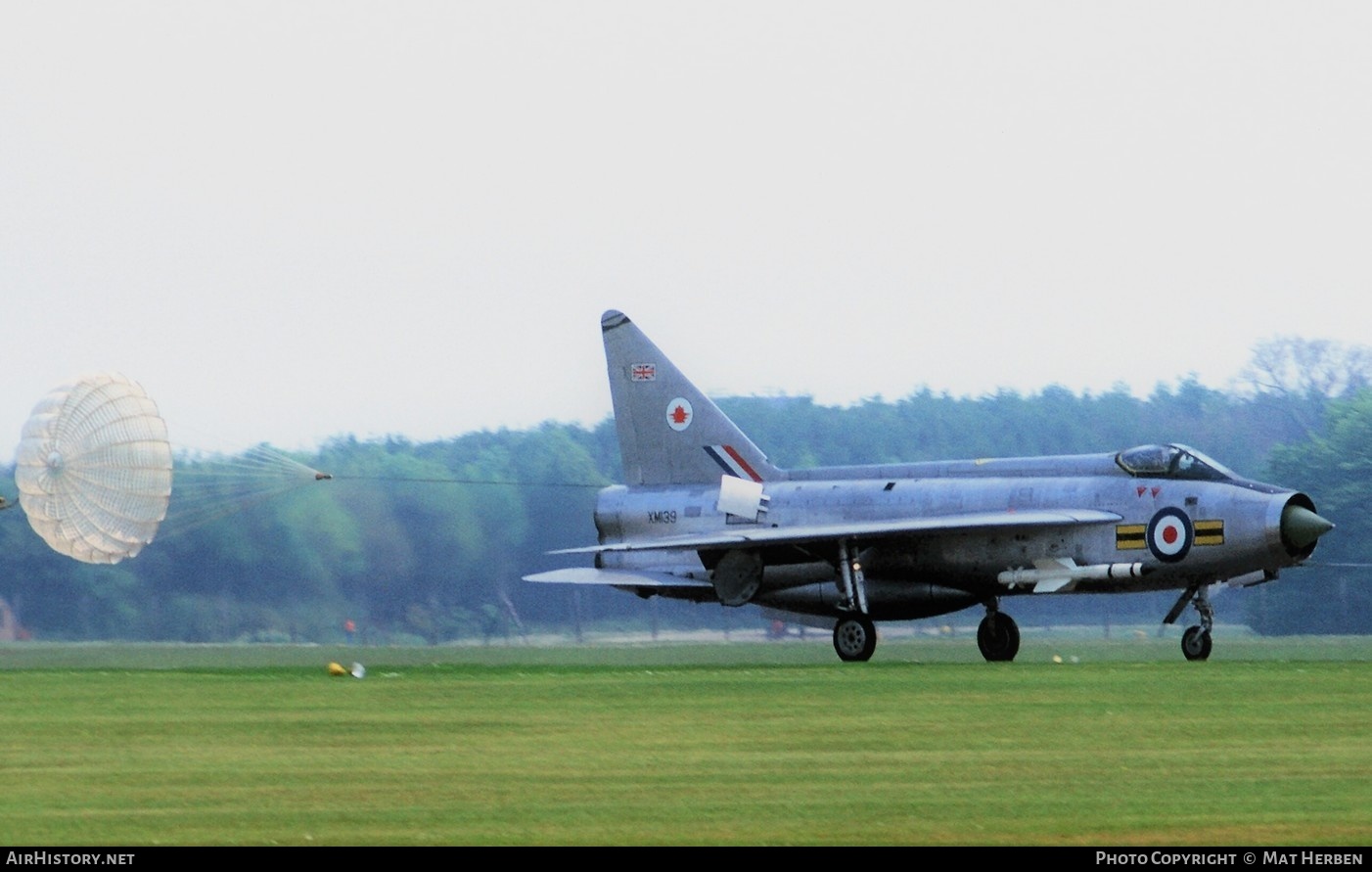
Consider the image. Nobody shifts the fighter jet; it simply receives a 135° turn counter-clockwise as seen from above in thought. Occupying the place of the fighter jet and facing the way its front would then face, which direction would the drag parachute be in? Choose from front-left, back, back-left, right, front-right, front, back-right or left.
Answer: left

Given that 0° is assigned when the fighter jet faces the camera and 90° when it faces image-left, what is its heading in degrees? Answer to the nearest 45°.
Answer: approximately 315°
